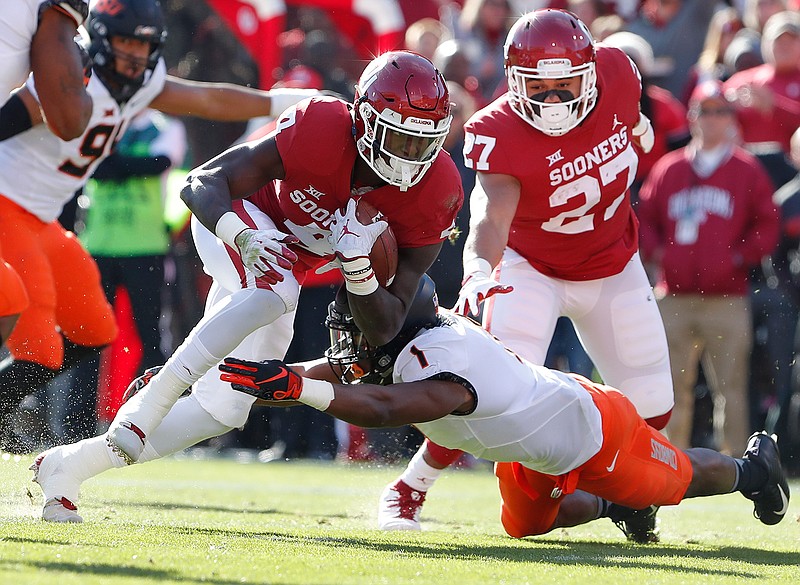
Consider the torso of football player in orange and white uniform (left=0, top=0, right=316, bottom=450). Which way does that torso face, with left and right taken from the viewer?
facing the viewer and to the right of the viewer

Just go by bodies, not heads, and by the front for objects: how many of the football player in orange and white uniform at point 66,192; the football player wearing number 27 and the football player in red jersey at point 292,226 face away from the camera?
0

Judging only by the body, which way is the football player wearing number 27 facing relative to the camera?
toward the camera

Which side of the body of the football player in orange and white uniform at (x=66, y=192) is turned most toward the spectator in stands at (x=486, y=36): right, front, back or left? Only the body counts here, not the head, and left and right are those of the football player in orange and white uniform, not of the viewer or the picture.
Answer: left

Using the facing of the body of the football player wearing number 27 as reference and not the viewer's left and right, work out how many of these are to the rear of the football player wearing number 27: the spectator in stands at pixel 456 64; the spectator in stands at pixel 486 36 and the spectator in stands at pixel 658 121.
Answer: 3

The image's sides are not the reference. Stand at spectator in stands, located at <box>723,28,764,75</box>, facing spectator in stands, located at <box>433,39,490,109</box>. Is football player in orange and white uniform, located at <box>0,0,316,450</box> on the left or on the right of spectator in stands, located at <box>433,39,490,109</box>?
left

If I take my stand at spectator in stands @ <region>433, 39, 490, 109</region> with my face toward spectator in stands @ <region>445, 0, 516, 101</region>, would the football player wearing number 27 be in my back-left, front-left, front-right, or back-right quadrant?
back-right

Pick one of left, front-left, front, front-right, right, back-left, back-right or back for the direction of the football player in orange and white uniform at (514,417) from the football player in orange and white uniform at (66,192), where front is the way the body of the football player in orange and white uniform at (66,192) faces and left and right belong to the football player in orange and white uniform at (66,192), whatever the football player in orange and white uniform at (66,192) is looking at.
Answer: front

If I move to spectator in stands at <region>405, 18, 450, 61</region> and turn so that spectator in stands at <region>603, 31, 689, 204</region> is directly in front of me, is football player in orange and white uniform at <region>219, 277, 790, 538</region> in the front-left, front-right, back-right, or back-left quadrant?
front-right

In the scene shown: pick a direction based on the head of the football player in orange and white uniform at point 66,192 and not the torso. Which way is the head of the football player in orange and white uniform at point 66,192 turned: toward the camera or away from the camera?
toward the camera

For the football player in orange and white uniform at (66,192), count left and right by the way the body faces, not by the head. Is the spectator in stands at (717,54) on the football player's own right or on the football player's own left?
on the football player's own left

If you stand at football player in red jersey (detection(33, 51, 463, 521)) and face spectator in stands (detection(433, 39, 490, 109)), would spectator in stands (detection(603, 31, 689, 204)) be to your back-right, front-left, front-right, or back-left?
front-right
